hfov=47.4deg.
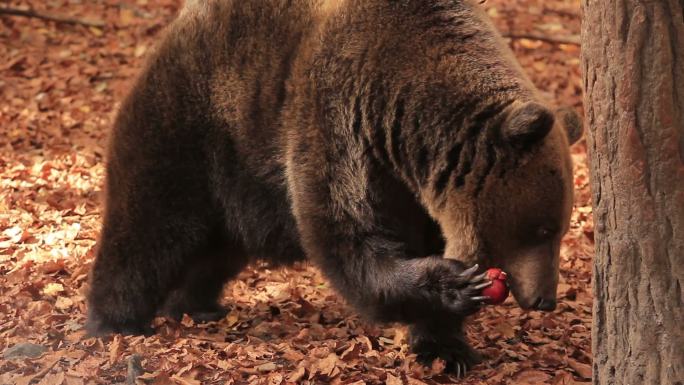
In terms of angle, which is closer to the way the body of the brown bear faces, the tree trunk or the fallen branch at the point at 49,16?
the tree trunk

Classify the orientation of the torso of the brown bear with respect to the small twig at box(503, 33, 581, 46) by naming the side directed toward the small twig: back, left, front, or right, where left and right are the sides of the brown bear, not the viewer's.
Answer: left

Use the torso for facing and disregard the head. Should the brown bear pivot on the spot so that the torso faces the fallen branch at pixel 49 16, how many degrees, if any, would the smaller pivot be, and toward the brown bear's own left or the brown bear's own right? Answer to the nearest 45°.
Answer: approximately 180°

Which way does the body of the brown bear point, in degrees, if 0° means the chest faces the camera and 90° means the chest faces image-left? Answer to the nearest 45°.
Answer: approximately 315°

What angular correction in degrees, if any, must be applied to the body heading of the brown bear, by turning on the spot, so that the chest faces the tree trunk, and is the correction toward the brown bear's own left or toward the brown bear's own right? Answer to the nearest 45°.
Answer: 0° — it already faces it

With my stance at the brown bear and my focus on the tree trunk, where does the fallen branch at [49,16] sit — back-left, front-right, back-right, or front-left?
back-left
